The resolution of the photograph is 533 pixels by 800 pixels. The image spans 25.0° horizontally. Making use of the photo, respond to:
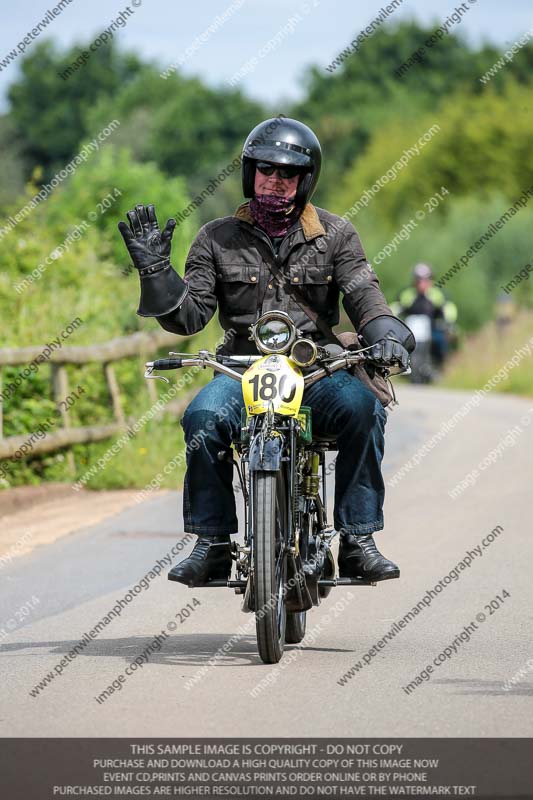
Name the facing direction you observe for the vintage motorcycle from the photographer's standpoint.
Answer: facing the viewer

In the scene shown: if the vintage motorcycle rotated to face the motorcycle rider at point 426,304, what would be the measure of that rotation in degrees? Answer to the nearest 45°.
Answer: approximately 180°

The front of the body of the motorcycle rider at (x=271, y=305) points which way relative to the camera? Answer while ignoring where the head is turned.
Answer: toward the camera

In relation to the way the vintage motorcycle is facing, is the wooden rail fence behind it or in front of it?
behind

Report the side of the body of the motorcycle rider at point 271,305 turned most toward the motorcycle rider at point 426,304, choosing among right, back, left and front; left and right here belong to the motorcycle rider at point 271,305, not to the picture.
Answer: back
